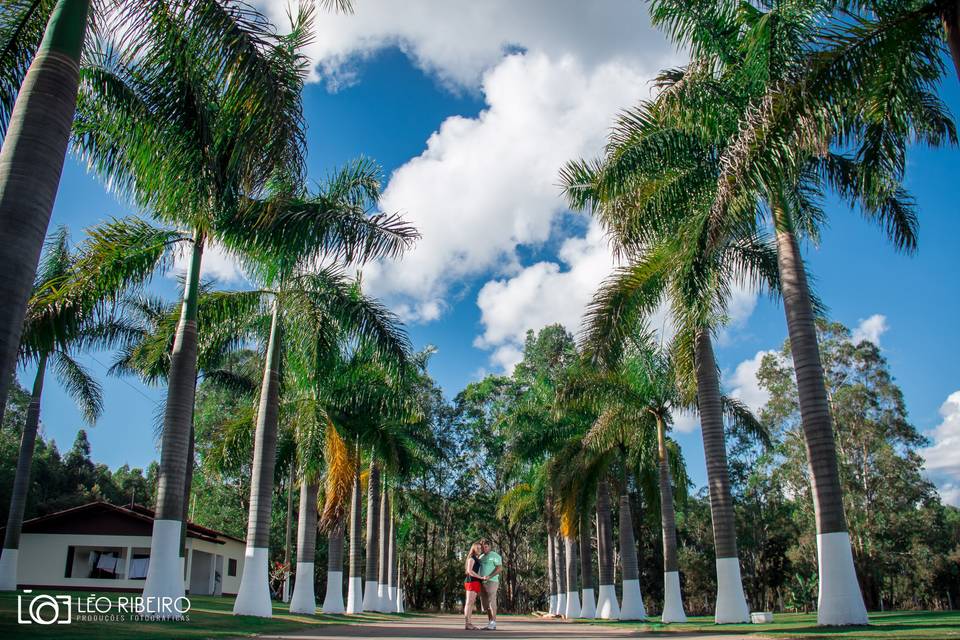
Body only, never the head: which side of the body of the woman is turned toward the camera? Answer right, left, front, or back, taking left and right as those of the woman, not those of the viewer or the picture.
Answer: right

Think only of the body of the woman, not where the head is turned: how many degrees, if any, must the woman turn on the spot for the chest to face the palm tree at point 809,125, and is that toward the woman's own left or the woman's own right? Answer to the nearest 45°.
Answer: approximately 45° to the woman's own right

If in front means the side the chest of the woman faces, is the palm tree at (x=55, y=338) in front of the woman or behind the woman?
behind

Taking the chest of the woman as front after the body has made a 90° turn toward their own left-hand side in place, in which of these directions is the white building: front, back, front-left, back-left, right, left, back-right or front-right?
front-left
